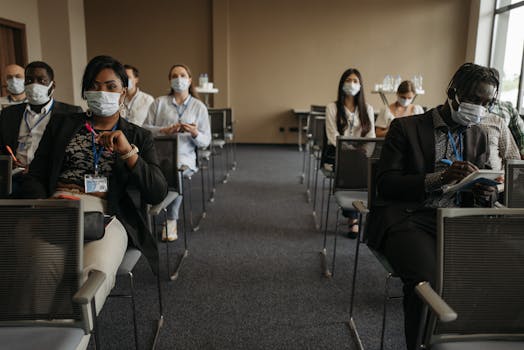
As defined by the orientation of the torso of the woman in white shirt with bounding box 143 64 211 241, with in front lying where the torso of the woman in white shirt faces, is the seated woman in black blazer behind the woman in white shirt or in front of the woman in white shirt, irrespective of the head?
in front

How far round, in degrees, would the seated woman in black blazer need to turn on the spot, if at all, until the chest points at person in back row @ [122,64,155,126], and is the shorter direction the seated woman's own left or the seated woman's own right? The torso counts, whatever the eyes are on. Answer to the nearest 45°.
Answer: approximately 180°

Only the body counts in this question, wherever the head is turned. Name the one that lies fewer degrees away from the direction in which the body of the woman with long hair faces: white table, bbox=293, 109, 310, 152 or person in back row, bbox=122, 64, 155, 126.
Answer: the person in back row

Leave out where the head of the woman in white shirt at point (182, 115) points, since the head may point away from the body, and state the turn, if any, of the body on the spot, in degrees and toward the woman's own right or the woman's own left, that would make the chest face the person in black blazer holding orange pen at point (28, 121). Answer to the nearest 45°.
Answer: approximately 45° to the woman's own right

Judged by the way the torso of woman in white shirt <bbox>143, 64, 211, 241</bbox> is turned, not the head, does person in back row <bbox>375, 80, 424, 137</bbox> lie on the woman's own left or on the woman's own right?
on the woman's own left

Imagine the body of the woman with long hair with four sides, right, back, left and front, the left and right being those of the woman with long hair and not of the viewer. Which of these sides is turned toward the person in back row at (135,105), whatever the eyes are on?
right

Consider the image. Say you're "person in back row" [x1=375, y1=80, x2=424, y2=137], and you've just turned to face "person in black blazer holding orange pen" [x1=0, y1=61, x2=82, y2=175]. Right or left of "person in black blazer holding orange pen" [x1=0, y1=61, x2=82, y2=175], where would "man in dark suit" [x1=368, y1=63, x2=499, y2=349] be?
left

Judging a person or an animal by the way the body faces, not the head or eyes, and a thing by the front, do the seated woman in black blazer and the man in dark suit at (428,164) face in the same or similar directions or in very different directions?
same or similar directions

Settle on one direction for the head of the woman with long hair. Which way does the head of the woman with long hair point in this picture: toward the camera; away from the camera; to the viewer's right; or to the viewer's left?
toward the camera

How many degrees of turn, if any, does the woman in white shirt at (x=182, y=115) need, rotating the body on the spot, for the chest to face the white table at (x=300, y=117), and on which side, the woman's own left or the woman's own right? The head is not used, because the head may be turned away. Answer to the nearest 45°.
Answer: approximately 135° to the woman's own left

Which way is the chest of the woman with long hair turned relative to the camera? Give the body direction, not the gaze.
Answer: toward the camera

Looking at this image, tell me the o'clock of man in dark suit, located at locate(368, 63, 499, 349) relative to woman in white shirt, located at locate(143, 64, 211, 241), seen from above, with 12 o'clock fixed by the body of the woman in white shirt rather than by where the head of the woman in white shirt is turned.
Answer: The man in dark suit is roughly at 11 o'clock from the woman in white shirt.

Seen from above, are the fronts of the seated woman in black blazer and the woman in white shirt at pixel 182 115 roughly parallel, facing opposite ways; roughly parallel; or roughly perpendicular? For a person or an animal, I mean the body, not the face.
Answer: roughly parallel

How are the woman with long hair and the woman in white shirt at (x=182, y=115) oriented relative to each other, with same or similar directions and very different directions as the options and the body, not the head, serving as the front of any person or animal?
same or similar directions

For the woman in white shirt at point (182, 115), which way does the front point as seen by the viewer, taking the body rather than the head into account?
toward the camera
